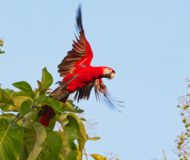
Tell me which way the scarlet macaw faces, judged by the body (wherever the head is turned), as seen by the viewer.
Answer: to the viewer's right

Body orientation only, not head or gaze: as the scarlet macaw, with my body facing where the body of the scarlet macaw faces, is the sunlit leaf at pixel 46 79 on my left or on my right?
on my right
